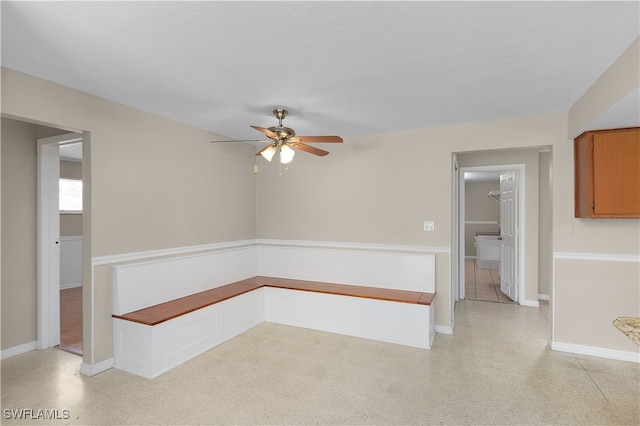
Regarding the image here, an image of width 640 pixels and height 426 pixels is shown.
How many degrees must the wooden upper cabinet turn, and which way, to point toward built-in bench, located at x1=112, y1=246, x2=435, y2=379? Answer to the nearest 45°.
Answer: approximately 45° to its right

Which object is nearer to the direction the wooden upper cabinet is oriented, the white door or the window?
the window

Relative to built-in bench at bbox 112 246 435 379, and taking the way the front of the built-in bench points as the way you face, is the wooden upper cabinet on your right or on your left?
on your left

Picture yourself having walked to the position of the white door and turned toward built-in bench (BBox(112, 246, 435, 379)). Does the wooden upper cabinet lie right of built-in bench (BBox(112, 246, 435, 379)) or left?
left
